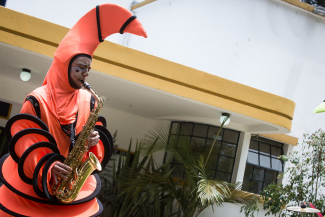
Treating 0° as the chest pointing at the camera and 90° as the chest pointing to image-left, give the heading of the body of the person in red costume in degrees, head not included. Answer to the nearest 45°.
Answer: approximately 315°
